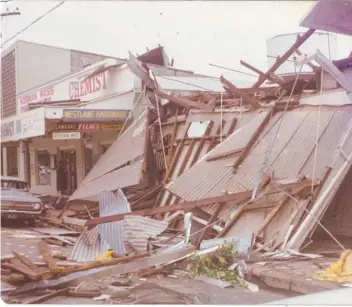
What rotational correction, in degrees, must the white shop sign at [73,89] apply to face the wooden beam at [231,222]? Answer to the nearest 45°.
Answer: approximately 45° to its left

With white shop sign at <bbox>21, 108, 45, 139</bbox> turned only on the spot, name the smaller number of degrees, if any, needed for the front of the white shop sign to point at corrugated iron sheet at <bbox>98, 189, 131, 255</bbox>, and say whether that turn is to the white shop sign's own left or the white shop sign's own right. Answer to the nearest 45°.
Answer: approximately 45° to the white shop sign's own left

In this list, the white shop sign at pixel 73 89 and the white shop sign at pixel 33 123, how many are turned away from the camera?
0

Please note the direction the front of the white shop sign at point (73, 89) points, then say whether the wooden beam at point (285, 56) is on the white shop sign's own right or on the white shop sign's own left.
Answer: on the white shop sign's own left

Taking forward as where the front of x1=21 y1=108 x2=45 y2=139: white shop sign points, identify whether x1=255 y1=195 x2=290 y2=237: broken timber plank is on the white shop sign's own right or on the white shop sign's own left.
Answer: on the white shop sign's own left

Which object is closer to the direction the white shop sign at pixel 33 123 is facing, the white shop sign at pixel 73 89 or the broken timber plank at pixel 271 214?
the broken timber plank

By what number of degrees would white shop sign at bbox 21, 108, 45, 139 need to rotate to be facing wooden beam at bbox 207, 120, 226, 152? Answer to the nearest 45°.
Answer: approximately 90° to its left

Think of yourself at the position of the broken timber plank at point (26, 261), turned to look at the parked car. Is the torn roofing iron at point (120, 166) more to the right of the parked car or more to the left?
right

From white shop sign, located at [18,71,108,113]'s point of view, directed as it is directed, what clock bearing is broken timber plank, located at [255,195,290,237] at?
The broken timber plank is roughly at 10 o'clock from the white shop sign.
